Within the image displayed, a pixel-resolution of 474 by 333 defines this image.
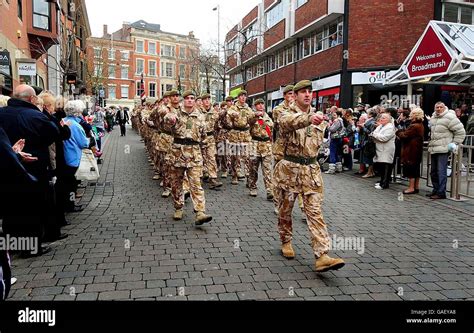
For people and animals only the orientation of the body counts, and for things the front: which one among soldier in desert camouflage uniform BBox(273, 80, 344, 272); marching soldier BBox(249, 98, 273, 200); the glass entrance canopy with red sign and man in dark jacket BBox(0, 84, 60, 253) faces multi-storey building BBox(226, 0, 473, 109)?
the man in dark jacket

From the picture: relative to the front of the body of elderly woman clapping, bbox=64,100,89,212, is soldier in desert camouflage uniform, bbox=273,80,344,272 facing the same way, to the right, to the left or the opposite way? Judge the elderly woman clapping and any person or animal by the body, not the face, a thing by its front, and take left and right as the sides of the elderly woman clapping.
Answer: to the right

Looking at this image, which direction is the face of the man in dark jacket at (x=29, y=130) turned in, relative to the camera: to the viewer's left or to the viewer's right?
to the viewer's right

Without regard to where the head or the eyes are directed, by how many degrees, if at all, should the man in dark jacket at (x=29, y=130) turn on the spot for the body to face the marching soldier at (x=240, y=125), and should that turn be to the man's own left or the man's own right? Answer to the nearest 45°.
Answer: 0° — they already face them

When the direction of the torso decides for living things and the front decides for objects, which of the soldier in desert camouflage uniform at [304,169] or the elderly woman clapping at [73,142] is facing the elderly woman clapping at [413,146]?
the elderly woman clapping at [73,142]

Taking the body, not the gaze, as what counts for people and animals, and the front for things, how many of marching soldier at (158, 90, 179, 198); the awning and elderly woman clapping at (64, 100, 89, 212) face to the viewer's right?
1

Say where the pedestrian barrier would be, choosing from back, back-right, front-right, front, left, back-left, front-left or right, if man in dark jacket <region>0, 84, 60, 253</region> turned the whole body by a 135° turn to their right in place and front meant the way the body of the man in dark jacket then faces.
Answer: left

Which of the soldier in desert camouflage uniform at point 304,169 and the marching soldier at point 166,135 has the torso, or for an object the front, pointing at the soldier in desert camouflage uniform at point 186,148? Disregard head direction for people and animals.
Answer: the marching soldier

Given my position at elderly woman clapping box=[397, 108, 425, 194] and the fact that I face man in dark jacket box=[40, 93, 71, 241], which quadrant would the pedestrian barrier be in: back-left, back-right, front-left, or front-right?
back-left

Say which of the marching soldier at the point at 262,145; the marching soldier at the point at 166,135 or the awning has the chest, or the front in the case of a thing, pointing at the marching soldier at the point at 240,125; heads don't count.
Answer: the awning

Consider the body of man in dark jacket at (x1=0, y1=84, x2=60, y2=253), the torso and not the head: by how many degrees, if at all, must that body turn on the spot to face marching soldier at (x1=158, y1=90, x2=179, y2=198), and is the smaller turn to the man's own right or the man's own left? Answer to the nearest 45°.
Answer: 0° — they already face them

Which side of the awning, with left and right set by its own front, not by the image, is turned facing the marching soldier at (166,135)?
front

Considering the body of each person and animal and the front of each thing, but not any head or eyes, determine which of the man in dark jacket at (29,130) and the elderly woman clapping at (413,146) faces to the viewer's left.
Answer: the elderly woman clapping

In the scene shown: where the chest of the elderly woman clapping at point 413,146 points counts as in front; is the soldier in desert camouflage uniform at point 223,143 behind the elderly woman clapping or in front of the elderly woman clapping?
in front
